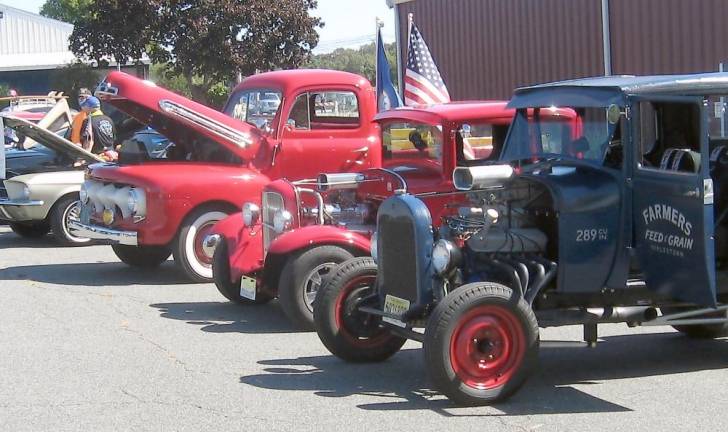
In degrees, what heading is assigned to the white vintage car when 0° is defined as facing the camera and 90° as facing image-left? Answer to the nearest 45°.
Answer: approximately 45°

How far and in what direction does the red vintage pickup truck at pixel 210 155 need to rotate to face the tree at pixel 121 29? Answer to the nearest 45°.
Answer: approximately 135° to its right

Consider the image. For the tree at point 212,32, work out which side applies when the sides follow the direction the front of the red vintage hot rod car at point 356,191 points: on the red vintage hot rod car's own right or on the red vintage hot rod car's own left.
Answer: on the red vintage hot rod car's own right

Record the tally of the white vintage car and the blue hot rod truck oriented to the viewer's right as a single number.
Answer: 0

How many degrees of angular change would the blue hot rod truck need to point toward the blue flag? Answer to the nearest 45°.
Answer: approximately 135° to its right

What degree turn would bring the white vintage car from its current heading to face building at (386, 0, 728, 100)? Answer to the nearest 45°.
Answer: approximately 180°

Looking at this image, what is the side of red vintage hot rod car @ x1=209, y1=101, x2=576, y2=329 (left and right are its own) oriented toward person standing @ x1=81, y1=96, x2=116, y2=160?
right

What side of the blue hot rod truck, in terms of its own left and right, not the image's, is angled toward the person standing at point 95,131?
right

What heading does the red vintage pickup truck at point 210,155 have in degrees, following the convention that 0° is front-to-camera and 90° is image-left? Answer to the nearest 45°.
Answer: approximately 45°

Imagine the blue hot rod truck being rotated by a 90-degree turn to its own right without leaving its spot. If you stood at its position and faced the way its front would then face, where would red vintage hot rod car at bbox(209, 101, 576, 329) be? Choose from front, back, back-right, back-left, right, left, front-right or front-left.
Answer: front

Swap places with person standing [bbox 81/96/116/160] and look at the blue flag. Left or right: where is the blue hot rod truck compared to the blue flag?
right

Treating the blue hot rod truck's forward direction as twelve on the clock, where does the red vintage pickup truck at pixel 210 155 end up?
The red vintage pickup truck is roughly at 3 o'clock from the blue hot rod truck.
